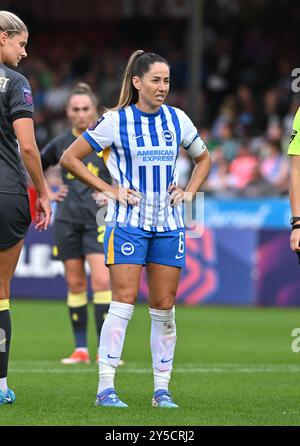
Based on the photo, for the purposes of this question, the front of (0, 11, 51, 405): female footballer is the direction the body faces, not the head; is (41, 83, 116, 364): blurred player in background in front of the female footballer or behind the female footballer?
in front

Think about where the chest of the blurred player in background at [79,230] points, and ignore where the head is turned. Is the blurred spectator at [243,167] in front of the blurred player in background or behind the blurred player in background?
behind

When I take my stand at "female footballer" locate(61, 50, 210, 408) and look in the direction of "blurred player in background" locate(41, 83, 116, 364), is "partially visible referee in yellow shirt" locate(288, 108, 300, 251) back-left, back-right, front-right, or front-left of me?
back-right

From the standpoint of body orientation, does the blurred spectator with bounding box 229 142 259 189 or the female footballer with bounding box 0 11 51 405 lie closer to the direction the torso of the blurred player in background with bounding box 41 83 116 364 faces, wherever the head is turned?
the female footballer

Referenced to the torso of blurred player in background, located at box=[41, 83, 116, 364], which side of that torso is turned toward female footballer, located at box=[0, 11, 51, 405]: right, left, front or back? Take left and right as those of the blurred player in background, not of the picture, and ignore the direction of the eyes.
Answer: front

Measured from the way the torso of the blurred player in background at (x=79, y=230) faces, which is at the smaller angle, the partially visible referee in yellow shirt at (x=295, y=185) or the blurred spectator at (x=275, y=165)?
the partially visible referee in yellow shirt

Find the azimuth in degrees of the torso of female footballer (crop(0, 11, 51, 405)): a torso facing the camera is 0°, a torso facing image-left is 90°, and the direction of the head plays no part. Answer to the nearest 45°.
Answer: approximately 225°

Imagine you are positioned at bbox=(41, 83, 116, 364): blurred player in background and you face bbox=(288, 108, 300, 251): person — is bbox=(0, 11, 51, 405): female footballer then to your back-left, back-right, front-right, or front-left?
front-right

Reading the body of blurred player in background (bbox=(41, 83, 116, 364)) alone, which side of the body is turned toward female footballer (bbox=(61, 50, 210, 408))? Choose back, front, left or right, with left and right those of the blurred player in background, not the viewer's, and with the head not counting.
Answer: front

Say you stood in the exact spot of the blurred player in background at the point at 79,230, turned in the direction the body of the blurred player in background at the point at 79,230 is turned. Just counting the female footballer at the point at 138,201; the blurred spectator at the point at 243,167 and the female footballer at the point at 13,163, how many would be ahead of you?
2

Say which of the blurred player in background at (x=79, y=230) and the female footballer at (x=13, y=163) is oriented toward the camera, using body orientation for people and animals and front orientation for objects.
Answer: the blurred player in background

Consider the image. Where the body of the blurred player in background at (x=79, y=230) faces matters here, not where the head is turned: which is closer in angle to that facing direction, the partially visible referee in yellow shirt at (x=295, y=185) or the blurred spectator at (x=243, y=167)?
the partially visible referee in yellow shirt

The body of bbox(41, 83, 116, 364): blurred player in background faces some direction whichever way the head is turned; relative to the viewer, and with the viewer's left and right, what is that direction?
facing the viewer

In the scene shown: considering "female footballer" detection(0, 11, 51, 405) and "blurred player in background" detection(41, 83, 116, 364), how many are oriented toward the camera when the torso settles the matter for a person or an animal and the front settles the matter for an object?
1
